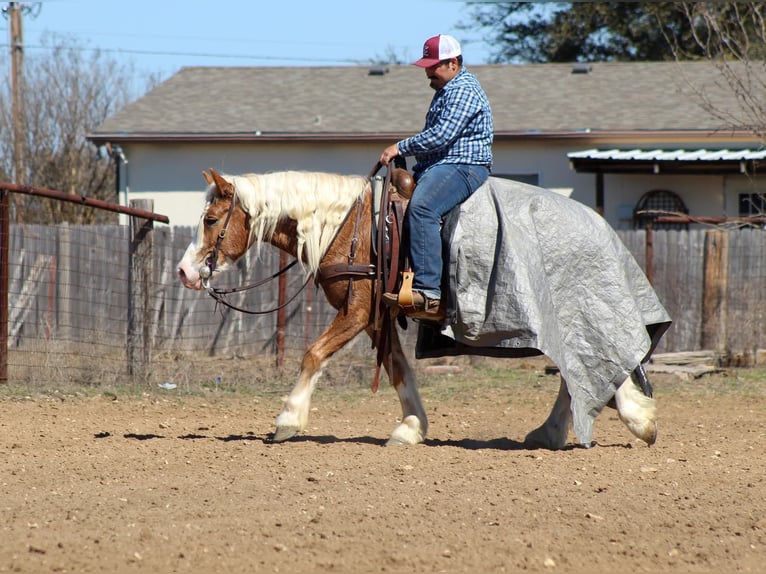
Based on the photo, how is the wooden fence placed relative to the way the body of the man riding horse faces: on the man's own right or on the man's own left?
on the man's own right

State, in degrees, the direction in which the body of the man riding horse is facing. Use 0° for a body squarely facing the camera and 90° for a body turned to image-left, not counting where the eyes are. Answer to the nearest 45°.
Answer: approximately 90°

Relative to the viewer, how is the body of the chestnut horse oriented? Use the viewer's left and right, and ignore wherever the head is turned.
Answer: facing to the left of the viewer

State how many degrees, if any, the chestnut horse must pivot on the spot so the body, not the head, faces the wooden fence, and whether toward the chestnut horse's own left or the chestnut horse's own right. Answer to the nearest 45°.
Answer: approximately 90° to the chestnut horse's own right

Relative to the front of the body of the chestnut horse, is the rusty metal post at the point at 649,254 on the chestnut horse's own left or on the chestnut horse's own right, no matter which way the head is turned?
on the chestnut horse's own right

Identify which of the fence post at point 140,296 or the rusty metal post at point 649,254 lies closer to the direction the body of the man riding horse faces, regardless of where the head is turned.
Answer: the fence post

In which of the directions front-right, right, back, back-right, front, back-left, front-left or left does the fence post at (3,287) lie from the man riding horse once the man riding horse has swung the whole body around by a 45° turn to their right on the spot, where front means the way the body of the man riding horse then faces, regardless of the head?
front

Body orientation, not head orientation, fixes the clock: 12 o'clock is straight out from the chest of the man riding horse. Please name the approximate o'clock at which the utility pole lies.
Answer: The utility pole is roughly at 2 o'clock from the man riding horse.

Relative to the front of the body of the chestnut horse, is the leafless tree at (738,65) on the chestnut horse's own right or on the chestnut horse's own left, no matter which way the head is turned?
on the chestnut horse's own right

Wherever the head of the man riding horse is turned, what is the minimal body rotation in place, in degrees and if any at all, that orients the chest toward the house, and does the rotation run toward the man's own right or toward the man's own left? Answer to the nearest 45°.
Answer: approximately 90° to the man's own right

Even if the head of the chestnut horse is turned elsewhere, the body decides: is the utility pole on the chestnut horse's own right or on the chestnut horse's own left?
on the chestnut horse's own right
